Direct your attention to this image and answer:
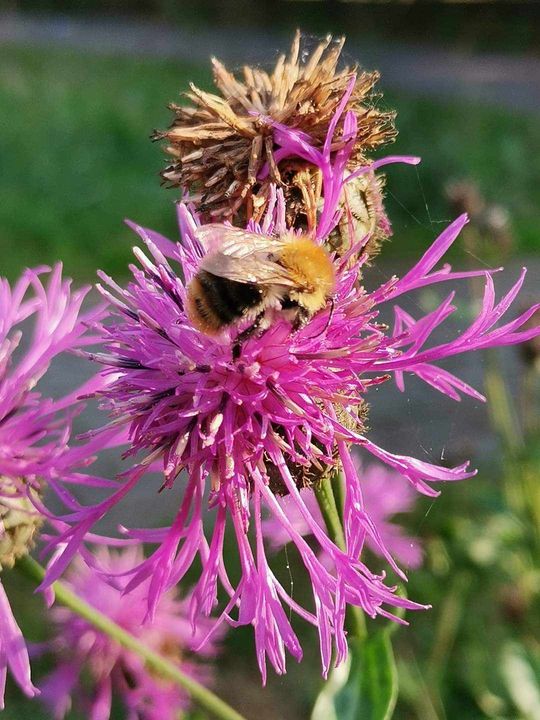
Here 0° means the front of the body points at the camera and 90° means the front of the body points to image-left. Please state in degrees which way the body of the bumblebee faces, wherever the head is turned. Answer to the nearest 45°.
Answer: approximately 270°

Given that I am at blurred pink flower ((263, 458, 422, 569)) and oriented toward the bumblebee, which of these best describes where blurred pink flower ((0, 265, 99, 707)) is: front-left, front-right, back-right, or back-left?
front-right
